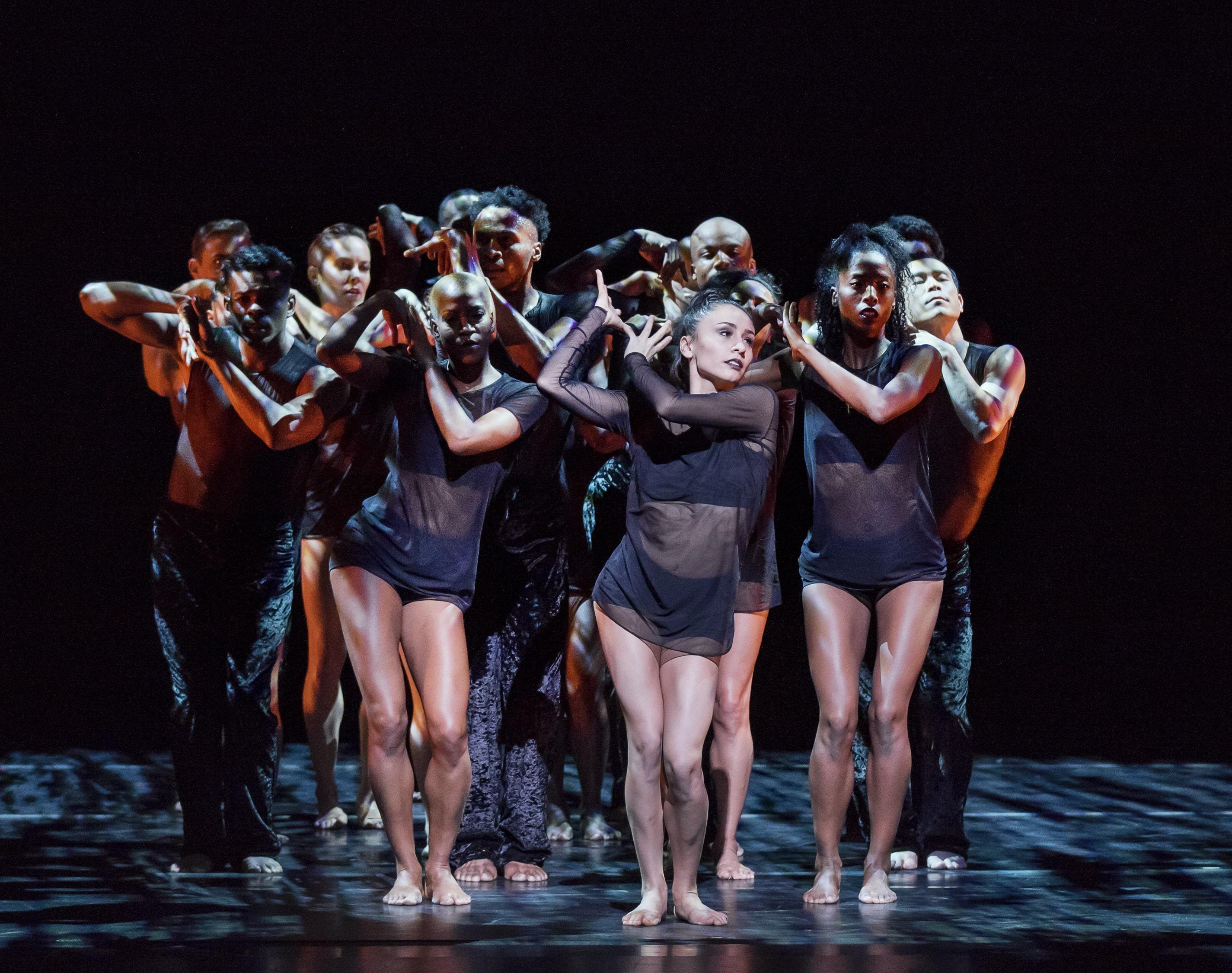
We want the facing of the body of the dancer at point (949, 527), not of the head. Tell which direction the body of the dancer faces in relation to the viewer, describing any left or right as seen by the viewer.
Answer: facing the viewer

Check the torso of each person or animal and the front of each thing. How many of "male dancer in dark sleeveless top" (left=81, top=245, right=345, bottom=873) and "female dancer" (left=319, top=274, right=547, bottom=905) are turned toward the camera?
2

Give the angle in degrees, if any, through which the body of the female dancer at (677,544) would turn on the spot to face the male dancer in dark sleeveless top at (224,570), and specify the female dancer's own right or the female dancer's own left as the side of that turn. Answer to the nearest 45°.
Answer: approximately 135° to the female dancer's own right

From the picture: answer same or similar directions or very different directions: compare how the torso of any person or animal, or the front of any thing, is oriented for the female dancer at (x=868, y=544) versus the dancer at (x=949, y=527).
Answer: same or similar directions

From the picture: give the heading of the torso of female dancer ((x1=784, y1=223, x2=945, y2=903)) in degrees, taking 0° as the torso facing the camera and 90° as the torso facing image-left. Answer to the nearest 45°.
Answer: approximately 0°

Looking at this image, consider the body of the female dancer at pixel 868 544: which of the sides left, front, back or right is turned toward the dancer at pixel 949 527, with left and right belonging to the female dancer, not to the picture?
back

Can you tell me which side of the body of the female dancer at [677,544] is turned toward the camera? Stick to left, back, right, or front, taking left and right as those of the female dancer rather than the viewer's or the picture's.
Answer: front

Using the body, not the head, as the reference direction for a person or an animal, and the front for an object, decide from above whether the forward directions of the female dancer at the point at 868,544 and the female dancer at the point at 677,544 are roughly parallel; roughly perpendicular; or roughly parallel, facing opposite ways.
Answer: roughly parallel

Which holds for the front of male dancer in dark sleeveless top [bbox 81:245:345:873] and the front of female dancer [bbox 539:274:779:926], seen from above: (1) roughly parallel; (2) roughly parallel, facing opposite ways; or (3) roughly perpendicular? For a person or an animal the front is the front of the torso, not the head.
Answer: roughly parallel

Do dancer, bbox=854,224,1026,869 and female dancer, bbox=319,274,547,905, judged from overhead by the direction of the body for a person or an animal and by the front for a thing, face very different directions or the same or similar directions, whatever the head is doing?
same or similar directions

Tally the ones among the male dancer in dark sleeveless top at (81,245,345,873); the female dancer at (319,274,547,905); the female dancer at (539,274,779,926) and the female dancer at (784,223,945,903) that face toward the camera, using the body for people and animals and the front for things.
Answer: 4

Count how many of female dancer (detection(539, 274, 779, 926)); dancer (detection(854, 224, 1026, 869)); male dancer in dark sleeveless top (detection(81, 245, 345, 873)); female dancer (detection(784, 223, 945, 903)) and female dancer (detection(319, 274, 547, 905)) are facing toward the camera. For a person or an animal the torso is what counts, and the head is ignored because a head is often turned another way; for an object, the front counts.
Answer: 5
